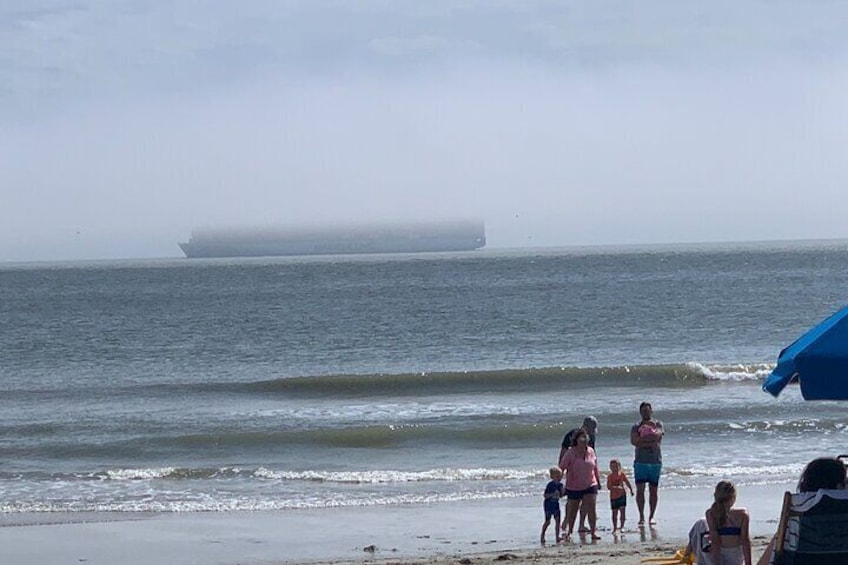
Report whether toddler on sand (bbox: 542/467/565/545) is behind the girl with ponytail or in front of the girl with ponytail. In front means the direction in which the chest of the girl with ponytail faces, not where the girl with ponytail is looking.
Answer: in front

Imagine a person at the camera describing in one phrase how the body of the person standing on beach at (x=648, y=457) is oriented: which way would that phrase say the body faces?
toward the camera

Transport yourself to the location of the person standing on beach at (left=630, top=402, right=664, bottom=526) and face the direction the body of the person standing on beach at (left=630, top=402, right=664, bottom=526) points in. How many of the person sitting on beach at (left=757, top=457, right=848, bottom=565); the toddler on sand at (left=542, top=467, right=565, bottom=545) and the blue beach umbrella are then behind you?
0

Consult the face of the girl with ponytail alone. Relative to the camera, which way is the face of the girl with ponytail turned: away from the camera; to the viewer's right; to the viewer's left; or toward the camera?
away from the camera

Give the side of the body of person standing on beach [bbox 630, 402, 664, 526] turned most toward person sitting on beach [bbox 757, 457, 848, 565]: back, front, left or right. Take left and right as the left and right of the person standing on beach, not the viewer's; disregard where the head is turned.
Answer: front

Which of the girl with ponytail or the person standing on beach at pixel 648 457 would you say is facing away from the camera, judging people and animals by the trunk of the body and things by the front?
the girl with ponytail

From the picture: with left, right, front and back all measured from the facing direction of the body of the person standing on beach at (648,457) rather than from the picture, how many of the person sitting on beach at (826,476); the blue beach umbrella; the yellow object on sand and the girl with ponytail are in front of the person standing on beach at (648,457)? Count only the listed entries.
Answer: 4

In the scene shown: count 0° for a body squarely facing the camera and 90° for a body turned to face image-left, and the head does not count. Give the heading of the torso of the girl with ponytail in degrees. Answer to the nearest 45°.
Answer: approximately 180°

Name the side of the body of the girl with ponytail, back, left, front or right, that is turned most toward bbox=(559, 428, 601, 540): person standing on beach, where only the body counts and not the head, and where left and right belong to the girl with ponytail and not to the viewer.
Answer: front

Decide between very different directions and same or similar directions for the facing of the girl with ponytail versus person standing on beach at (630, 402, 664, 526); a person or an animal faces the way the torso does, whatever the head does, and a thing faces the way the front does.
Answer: very different directions

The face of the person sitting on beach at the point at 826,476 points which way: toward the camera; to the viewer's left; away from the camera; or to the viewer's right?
away from the camera

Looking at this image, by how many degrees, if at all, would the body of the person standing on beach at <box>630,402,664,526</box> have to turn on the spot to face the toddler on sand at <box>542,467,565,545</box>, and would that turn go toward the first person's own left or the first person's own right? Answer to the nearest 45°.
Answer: approximately 45° to the first person's own right

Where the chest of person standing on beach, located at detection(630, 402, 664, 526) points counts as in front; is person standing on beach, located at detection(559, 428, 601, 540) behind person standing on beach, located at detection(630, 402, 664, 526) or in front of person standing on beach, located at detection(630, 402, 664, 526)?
in front

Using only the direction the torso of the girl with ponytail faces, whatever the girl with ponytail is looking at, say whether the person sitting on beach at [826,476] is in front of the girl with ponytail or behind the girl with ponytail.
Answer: behind

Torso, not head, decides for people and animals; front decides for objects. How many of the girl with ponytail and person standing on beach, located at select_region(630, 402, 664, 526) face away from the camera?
1
